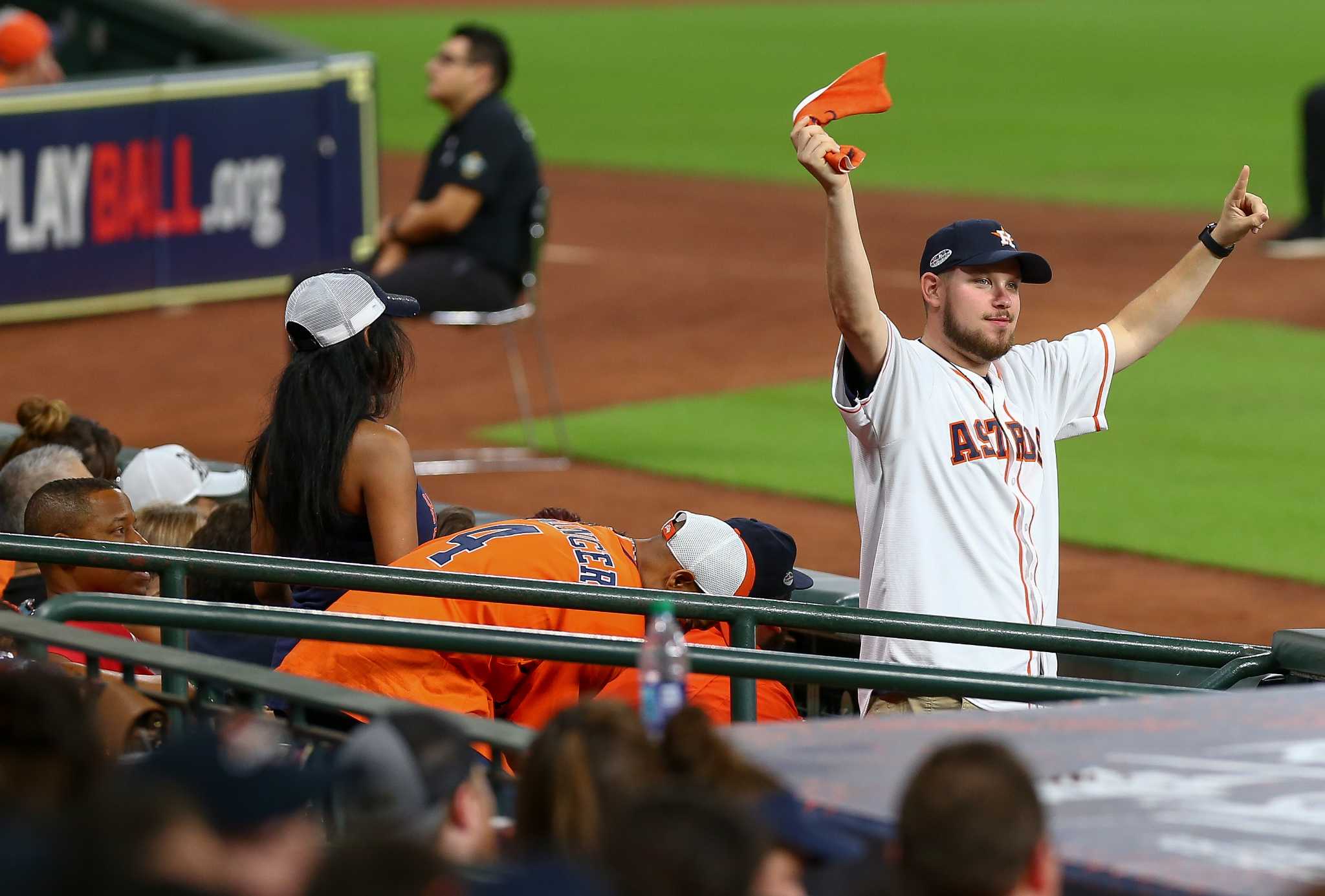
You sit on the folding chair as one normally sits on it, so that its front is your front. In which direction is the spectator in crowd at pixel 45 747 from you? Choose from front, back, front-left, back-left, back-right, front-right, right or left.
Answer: left

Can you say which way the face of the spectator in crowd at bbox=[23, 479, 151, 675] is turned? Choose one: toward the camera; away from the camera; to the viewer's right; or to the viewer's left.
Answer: to the viewer's right

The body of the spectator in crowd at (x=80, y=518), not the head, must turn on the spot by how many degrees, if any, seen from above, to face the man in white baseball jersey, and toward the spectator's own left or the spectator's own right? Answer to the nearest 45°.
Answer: approximately 45° to the spectator's own right

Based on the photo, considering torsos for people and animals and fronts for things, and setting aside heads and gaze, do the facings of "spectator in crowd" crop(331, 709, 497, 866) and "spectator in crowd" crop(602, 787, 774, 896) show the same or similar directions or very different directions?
same or similar directions

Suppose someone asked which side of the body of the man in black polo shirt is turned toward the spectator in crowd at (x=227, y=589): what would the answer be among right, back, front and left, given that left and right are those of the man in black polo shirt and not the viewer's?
left

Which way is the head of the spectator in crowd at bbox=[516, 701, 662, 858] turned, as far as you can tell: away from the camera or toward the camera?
away from the camera

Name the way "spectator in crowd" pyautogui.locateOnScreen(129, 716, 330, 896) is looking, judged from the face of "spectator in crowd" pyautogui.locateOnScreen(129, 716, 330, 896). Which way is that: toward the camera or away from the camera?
away from the camera

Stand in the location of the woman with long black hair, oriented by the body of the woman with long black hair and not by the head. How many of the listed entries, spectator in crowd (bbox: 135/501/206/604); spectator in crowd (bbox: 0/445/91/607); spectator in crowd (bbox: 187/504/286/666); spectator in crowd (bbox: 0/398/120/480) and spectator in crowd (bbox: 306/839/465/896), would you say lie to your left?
4

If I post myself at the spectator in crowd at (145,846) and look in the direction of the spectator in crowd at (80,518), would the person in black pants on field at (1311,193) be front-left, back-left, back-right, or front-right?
front-right

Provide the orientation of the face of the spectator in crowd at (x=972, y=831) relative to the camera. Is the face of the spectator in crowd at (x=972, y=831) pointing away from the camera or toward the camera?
away from the camera

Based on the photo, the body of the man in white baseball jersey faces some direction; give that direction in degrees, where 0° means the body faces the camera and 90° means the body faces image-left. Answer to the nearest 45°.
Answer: approximately 315°

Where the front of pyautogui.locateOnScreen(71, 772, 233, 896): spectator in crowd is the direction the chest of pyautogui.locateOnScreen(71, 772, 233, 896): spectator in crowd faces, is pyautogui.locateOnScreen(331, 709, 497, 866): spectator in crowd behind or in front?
in front

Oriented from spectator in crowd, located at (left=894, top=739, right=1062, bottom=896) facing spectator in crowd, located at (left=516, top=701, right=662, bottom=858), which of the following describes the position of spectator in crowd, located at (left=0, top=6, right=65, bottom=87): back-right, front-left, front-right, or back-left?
front-right

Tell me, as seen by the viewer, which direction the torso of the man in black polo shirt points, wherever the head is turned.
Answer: to the viewer's left
